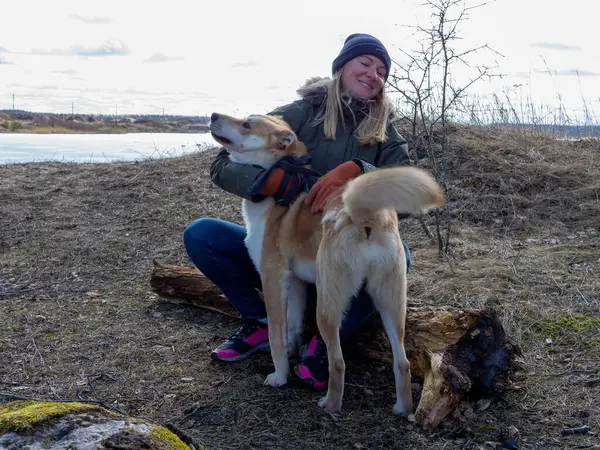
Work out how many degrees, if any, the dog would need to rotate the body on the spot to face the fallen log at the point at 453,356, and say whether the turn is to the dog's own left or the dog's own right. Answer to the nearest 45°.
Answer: approximately 135° to the dog's own right

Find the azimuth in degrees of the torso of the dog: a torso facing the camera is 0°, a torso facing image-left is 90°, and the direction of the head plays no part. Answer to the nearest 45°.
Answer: approximately 135°

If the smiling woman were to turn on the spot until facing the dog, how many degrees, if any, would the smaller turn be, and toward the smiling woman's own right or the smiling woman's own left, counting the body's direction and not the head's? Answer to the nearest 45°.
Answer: approximately 45° to the smiling woman's own left

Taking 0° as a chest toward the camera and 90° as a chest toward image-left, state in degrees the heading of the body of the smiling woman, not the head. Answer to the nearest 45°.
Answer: approximately 45°
